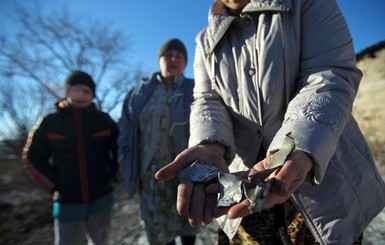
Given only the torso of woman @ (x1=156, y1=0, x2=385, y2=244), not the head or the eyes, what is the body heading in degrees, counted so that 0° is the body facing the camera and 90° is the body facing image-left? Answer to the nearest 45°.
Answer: approximately 45°

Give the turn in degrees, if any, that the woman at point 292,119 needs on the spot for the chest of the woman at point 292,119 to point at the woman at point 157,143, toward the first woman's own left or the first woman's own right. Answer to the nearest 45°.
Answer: approximately 90° to the first woman's own right
